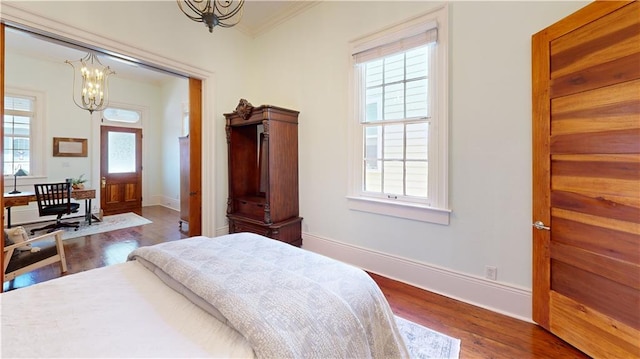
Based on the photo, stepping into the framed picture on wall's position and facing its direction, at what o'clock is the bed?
The bed is roughly at 12 o'clock from the framed picture on wall.

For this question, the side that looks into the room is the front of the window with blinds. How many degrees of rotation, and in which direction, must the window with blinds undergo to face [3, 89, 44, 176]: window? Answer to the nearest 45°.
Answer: approximately 45° to its right

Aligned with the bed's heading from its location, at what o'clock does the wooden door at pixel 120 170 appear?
The wooden door is roughly at 10 o'clock from the bed.

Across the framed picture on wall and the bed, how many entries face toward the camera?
1

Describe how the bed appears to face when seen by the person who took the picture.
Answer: facing away from the viewer and to the right of the viewer

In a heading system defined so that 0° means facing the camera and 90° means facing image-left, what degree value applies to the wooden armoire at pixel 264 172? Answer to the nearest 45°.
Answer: approximately 45°

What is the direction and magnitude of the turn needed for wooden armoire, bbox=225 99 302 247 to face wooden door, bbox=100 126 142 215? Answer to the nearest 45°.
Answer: approximately 90° to its right

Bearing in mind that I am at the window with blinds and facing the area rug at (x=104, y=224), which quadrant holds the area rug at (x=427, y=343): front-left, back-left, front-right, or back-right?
back-left

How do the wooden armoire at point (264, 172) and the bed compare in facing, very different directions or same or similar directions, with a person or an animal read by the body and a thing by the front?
very different directions
